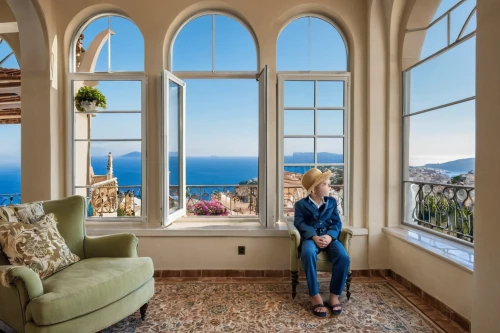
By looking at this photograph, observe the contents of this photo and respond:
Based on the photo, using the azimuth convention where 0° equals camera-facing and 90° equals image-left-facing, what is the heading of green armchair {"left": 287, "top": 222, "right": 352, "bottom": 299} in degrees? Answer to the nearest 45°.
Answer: approximately 0°

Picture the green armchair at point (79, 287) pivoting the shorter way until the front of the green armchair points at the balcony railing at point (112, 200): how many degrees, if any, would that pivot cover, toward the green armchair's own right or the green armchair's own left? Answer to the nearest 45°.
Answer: approximately 135° to the green armchair's own left

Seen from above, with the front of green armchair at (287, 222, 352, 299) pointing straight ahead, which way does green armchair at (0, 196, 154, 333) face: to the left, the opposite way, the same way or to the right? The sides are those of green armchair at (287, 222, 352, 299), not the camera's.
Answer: to the left

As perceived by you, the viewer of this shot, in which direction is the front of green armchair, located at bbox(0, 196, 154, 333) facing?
facing the viewer and to the right of the viewer

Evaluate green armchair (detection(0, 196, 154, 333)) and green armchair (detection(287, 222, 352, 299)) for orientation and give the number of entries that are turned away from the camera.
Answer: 0

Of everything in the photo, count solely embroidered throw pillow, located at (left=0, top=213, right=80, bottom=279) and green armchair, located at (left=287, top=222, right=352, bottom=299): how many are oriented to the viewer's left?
0

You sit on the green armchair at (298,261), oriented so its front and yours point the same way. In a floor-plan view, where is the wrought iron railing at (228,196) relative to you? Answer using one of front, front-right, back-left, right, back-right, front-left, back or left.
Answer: back-right

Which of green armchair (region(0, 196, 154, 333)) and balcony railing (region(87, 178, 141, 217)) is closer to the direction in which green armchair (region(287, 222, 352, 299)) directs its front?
the green armchair

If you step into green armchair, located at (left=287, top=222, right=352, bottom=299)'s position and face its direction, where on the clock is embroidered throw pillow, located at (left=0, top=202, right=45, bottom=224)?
The embroidered throw pillow is roughly at 2 o'clock from the green armchair.

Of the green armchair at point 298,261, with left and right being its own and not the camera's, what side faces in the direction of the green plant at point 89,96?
right

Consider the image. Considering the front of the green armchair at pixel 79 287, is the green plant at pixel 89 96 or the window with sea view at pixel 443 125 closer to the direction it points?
the window with sea view
